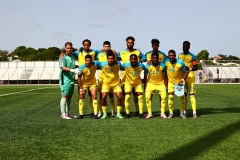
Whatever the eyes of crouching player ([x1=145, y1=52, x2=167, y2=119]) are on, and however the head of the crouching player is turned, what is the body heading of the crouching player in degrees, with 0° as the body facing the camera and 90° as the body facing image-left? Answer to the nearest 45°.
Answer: approximately 0°

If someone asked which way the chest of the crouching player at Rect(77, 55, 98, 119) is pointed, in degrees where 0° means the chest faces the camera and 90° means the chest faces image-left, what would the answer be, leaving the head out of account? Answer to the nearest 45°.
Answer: approximately 0°

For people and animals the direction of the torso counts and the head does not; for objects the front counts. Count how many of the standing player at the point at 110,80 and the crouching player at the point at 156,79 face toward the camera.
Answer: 2
